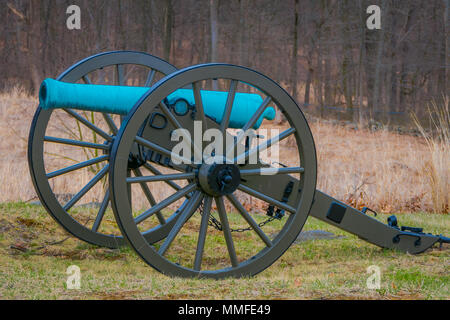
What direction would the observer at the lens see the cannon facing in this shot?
facing the viewer and to the left of the viewer

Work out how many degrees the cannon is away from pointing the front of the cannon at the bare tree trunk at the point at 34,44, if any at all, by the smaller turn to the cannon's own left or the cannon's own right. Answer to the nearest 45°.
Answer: approximately 135° to the cannon's own right
